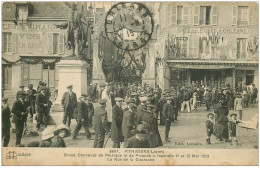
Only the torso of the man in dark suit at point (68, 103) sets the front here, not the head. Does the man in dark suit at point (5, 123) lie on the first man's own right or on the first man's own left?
on the first man's own right

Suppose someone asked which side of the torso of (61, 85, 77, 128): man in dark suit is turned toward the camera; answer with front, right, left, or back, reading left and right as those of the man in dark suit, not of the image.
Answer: front

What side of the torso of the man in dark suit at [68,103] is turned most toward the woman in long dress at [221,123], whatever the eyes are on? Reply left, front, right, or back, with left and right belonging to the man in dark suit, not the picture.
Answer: left

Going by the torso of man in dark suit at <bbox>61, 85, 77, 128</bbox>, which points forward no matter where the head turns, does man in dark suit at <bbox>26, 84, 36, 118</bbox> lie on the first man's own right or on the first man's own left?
on the first man's own right

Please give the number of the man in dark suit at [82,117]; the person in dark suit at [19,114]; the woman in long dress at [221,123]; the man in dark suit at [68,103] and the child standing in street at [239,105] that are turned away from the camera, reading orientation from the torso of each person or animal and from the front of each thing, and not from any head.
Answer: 1

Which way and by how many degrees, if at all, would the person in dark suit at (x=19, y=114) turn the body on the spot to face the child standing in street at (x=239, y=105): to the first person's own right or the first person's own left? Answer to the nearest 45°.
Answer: approximately 45° to the first person's own left

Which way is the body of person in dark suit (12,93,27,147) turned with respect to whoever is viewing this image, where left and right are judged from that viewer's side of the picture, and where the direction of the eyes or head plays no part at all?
facing the viewer and to the right of the viewer
